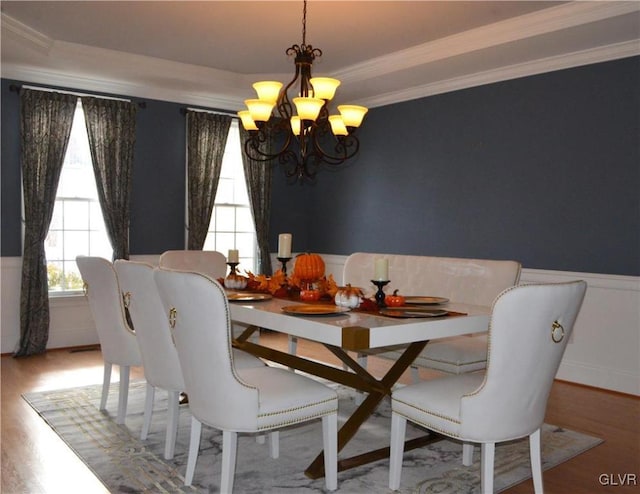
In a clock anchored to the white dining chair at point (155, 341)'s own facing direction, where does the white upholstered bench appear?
The white upholstered bench is roughly at 1 o'clock from the white dining chair.

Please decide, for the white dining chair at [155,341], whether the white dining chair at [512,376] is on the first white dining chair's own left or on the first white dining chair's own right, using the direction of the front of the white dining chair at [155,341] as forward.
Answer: on the first white dining chair's own right

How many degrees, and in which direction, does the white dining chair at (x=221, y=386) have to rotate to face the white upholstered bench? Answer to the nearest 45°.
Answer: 0° — it already faces it

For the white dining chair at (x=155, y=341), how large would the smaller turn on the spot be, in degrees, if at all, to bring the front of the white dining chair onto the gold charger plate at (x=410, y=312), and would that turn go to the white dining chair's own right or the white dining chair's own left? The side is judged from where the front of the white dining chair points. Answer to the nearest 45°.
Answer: approximately 90° to the white dining chair's own right

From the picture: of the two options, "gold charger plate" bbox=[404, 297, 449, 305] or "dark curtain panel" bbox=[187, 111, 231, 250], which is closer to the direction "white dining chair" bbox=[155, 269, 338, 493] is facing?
the gold charger plate

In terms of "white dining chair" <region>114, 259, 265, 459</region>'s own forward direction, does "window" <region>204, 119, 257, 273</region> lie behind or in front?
in front

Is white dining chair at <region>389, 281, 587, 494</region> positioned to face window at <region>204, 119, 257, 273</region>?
yes

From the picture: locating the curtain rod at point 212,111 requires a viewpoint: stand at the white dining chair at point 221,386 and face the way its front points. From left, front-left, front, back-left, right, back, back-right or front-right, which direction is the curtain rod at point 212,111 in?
front-left

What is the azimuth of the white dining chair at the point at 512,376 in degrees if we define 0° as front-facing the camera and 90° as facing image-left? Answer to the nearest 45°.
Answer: approximately 135°

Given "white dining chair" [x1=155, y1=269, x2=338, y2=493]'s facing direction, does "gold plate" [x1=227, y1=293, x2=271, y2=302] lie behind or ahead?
ahead

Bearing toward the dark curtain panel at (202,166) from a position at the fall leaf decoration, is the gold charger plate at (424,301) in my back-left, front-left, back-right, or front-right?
back-right

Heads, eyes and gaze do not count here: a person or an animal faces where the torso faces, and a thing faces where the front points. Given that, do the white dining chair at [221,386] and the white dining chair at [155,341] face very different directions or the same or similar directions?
same or similar directions

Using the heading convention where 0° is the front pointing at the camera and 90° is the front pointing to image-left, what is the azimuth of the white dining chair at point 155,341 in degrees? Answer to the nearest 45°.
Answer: approximately 225°

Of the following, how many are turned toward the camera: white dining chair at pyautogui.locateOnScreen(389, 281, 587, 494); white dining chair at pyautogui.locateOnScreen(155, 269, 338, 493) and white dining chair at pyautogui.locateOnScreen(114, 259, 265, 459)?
0

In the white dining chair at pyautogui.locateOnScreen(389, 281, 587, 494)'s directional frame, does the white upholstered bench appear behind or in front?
in front

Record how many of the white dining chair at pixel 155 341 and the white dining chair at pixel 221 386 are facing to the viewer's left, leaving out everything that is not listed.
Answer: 0

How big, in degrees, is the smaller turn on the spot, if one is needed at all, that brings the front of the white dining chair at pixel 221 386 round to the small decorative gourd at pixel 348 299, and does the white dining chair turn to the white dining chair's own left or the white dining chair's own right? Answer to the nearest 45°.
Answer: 0° — it already faces it

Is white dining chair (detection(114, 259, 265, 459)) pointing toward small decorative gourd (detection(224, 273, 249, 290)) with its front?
yes

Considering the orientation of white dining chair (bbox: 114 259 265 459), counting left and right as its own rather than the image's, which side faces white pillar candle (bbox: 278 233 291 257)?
front

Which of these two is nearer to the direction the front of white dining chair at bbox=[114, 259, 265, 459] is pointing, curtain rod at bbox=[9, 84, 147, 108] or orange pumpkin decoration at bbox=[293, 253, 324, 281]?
the orange pumpkin decoration
